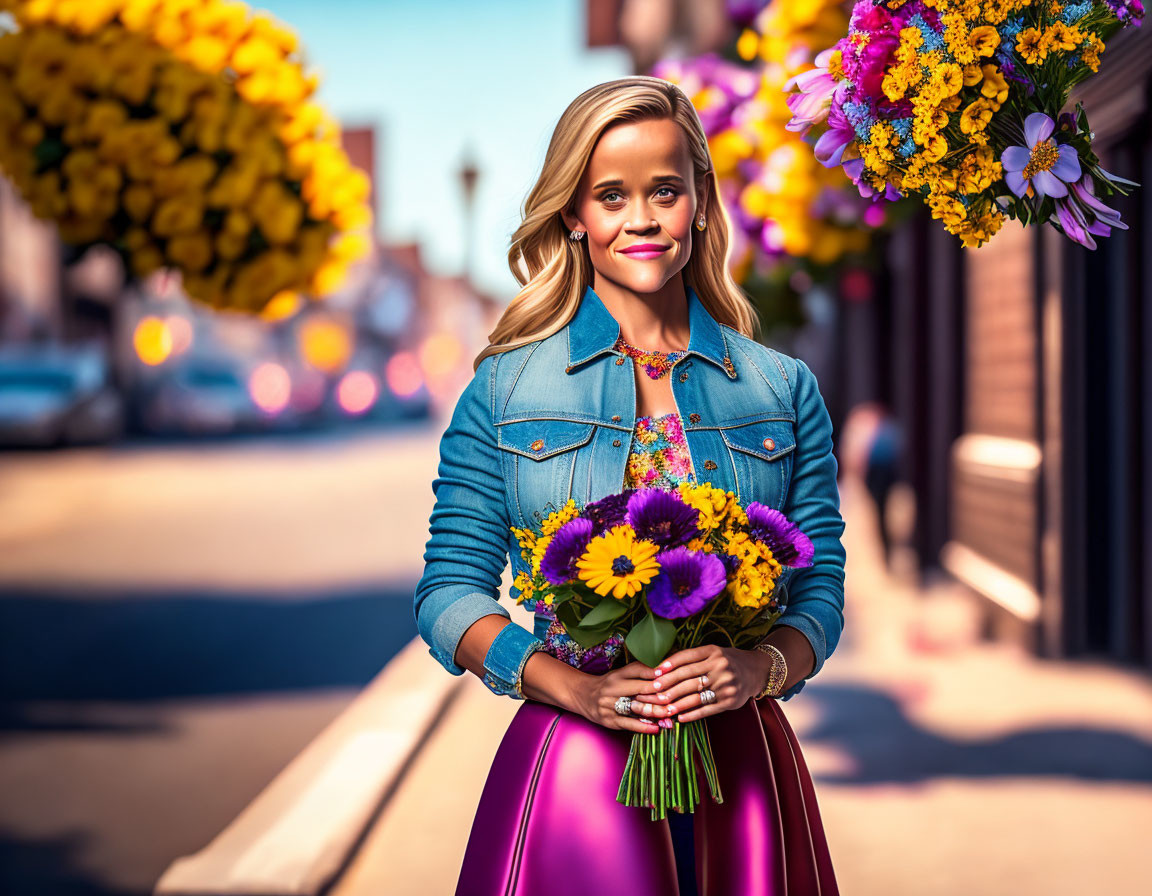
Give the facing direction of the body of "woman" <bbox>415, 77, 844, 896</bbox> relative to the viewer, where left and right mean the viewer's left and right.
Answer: facing the viewer

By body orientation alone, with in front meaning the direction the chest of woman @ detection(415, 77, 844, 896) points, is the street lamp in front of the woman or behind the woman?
behind

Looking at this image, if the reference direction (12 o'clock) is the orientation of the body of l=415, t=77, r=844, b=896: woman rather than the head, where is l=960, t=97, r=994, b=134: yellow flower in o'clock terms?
The yellow flower is roughly at 9 o'clock from the woman.

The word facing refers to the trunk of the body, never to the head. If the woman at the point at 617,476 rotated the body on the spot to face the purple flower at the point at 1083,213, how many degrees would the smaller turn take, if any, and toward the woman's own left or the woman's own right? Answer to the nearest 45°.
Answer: approximately 90° to the woman's own left

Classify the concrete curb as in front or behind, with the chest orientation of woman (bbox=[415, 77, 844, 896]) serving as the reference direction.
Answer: behind

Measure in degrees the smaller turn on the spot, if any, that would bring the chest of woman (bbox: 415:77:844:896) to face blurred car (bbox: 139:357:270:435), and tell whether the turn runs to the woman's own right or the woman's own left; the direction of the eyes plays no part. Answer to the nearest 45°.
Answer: approximately 180°

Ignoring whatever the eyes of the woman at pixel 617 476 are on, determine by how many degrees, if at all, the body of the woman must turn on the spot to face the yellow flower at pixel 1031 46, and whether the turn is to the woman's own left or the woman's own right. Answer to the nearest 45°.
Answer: approximately 90° to the woman's own left
